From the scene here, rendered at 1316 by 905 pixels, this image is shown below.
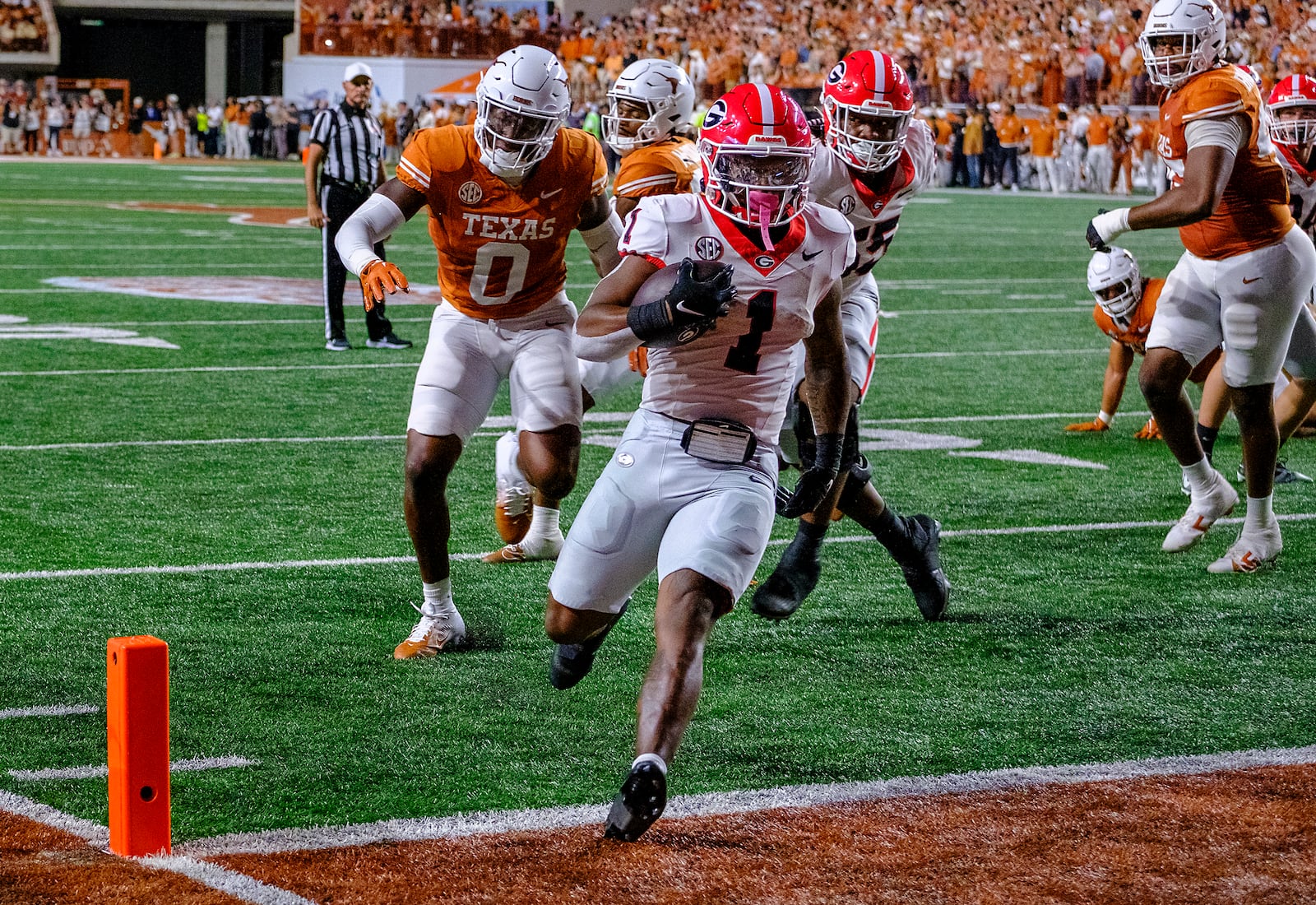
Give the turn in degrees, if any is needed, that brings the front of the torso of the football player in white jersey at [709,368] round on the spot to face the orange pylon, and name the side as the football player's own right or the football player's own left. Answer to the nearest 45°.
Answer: approximately 45° to the football player's own right

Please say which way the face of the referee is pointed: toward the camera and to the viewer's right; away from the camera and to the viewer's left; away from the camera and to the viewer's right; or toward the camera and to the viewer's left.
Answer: toward the camera and to the viewer's right

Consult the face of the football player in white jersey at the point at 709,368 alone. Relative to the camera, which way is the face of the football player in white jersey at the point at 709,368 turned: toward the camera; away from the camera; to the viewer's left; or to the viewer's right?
toward the camera

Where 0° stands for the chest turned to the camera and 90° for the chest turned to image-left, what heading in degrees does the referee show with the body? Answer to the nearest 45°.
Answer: approximately 315°

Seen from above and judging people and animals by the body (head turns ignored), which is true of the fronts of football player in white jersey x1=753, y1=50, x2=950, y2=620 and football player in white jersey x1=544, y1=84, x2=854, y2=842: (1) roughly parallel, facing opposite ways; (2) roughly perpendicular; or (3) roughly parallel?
roughly parallel

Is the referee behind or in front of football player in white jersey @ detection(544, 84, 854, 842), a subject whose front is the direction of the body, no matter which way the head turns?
behind

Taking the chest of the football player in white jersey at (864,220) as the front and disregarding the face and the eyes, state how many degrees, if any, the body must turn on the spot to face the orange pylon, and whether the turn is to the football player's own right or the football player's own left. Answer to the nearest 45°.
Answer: approximately 45° to the football player's own right

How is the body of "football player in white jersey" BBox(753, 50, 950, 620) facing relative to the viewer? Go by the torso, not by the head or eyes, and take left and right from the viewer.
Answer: facing the viewer

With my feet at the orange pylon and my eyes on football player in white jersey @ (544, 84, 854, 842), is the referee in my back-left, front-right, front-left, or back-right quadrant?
front-left

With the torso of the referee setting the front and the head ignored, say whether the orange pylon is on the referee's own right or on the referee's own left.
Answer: on the referee's own right

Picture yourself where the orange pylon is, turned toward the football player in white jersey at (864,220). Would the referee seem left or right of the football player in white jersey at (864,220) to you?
left

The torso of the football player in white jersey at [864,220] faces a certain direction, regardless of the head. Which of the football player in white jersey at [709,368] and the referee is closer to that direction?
the football player in white jersey

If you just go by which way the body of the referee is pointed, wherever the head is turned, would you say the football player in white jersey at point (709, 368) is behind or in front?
in front

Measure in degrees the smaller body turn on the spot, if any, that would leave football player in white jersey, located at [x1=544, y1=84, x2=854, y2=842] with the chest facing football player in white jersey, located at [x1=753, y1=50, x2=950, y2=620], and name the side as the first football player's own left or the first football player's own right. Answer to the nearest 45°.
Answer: approximately 180°

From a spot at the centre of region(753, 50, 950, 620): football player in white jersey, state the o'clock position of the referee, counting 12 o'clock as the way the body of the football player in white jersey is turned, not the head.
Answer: The referee is roughly at 5 o'clock from the football player in white jersey.

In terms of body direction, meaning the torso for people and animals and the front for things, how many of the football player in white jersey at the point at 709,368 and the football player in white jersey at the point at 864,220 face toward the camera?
2
